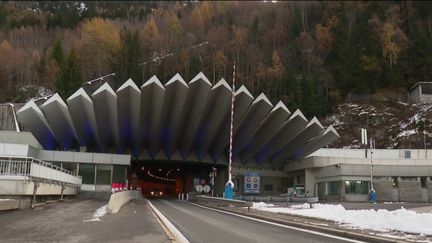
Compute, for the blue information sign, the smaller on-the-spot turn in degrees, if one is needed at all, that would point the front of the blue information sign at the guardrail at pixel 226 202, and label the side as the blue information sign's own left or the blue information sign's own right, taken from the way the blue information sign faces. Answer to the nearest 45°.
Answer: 0° — it already faces it

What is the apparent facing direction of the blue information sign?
toward the camera

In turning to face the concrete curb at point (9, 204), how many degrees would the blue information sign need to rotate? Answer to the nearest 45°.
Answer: approximately 45° to its right
